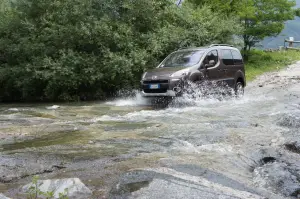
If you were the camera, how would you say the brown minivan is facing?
facing the viewer and to the left of the viewer

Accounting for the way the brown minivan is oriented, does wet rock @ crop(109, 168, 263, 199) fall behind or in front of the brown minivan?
in front

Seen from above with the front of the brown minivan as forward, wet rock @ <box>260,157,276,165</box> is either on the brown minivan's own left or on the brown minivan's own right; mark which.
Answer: on the brown minivan's own left

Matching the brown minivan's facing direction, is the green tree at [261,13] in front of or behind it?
behind

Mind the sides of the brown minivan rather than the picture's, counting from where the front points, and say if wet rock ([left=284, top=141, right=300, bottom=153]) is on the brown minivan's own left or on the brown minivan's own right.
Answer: on the brown minivan's own left

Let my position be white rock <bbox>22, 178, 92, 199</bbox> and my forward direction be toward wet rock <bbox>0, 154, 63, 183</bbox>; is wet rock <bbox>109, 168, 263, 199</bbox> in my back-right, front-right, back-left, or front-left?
back-right

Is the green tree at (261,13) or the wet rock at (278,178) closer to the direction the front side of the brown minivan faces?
the wet rock

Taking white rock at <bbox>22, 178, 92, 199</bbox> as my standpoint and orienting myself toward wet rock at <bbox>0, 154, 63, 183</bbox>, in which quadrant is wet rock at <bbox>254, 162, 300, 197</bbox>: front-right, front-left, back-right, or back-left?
back-right

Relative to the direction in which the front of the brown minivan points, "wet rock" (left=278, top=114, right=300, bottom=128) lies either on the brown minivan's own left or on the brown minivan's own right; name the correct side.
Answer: on the brown minivan's own left

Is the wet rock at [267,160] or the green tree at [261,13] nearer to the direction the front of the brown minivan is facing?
the wet rock

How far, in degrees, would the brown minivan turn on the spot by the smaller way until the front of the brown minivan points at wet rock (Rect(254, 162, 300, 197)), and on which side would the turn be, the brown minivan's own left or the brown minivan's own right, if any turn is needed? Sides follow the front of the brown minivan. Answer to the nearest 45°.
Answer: approximately 45° to the brown minivan's own left

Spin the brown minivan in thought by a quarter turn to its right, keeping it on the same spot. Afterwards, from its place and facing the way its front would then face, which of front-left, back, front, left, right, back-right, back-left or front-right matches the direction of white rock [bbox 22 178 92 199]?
back-left

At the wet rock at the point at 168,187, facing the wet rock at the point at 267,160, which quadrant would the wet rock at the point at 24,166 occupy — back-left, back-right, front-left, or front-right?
back-left

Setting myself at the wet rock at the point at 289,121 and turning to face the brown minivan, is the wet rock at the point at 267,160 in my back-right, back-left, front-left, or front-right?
back-left
